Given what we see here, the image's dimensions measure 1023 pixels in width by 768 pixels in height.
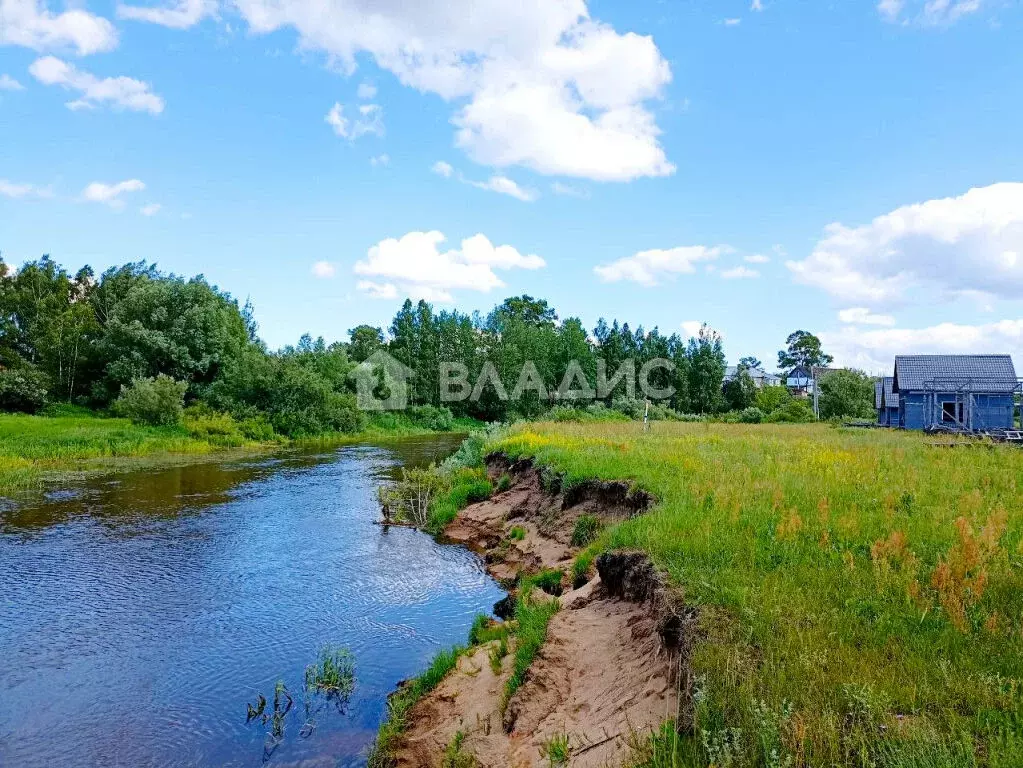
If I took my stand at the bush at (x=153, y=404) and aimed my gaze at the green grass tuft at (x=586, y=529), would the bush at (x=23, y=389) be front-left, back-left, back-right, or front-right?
back-right

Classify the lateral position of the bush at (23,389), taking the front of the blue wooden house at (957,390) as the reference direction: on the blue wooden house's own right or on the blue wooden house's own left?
on the blue wooden house's own right

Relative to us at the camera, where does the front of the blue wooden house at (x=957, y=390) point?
facing the viewer

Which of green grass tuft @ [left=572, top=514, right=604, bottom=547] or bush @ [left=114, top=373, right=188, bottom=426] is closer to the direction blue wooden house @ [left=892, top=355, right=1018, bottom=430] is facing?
the green grass tuft

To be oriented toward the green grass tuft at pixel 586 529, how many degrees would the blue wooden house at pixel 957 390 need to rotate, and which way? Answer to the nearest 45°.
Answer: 0° — it already faces it

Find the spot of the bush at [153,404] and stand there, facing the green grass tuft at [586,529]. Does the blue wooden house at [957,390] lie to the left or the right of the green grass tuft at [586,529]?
left

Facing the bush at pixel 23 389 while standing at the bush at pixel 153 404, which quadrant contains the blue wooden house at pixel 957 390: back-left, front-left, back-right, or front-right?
back-right

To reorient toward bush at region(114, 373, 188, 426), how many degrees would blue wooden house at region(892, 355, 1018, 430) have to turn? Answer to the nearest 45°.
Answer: approximately 45° to its right

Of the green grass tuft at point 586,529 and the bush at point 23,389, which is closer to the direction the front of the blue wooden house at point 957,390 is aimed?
the green grass tuft
